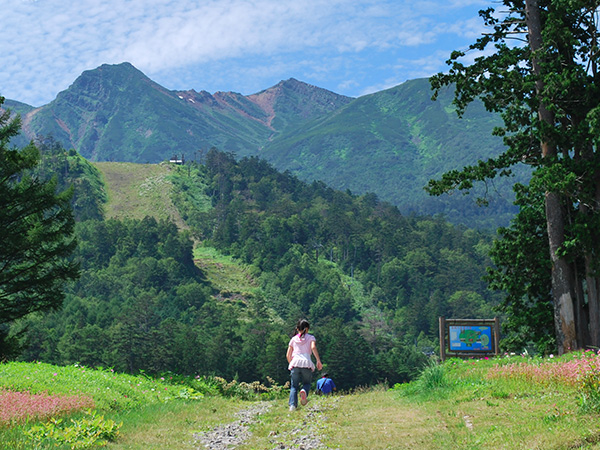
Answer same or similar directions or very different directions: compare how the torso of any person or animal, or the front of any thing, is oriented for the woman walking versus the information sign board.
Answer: very different directions

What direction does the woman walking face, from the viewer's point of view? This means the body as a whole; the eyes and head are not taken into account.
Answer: away from the camera

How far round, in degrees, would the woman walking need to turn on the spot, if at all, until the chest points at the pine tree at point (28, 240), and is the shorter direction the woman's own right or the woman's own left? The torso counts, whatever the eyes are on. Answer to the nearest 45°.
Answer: approximately 45° to the woman's own left

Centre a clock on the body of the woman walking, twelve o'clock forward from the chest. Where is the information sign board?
The information sign board is roughly at 1 o'clock from the woman walking.

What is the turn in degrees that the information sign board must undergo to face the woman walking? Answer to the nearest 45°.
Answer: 0° — it already faces them

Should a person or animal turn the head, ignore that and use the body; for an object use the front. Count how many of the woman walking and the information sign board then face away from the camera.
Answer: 1

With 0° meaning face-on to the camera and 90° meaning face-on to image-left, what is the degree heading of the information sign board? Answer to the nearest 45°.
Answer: approximately 0°
